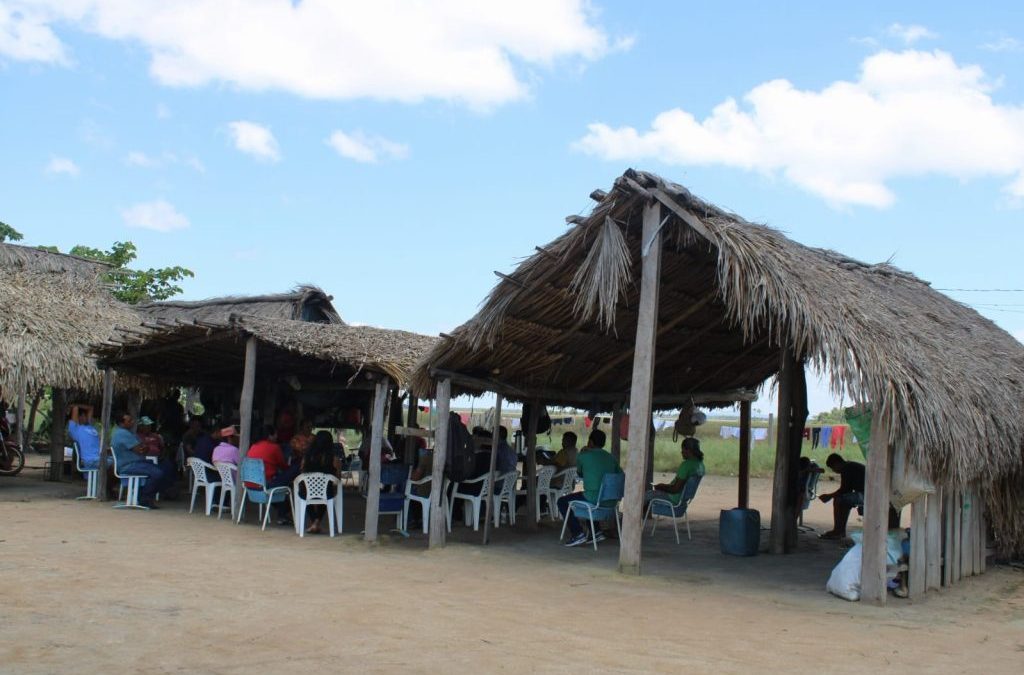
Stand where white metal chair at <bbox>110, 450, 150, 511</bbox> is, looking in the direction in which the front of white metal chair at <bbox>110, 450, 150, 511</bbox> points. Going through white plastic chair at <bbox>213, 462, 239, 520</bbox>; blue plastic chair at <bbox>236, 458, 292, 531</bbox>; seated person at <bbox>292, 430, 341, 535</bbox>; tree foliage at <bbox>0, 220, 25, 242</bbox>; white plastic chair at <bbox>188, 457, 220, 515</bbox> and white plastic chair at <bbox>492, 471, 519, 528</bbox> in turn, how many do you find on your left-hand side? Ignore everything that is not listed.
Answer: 1

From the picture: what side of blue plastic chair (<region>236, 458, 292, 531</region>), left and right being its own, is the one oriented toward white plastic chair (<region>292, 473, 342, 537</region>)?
right

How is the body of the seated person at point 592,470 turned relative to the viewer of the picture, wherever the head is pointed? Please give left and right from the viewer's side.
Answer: facing away from the viewer and to the left of the viewer

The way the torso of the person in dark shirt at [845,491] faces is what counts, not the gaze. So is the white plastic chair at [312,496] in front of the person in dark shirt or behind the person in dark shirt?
in front

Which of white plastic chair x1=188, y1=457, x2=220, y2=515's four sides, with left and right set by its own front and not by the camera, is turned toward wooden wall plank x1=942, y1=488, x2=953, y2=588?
right

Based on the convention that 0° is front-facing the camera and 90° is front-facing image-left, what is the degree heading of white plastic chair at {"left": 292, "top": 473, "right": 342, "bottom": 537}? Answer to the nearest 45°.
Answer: approximately 180°

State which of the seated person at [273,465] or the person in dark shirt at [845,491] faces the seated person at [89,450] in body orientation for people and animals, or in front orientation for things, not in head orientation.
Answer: the person in dark shirt

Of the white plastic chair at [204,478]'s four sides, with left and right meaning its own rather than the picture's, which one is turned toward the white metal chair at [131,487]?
left

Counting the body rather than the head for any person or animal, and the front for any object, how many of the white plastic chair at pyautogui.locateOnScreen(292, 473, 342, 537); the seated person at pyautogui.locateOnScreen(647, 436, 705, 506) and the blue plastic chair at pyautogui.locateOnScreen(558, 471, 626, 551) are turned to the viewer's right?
0

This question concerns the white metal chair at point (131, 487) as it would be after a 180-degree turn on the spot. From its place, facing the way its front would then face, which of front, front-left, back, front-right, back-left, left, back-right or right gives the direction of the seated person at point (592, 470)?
back-left

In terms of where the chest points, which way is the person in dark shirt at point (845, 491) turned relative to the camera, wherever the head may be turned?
to the viewer's left

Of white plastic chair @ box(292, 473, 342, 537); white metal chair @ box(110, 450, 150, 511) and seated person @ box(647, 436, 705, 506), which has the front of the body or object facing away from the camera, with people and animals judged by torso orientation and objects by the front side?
white plastic chair @ box(292, 473, 342, 537)

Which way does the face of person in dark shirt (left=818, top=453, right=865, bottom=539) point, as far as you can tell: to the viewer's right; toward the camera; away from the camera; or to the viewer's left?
to the viewer's left

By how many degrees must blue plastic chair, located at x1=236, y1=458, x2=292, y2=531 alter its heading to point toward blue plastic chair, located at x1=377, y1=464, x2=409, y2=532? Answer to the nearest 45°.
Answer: approximately 45° to its right

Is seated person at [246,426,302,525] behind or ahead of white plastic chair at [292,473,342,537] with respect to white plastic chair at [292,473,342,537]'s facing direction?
ahead

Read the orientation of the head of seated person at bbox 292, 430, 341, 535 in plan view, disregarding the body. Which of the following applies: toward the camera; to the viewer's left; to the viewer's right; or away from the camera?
away from the camera

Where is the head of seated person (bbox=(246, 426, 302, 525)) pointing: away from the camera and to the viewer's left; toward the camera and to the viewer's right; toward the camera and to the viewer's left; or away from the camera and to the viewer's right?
away from the camera and to the viewer's right
